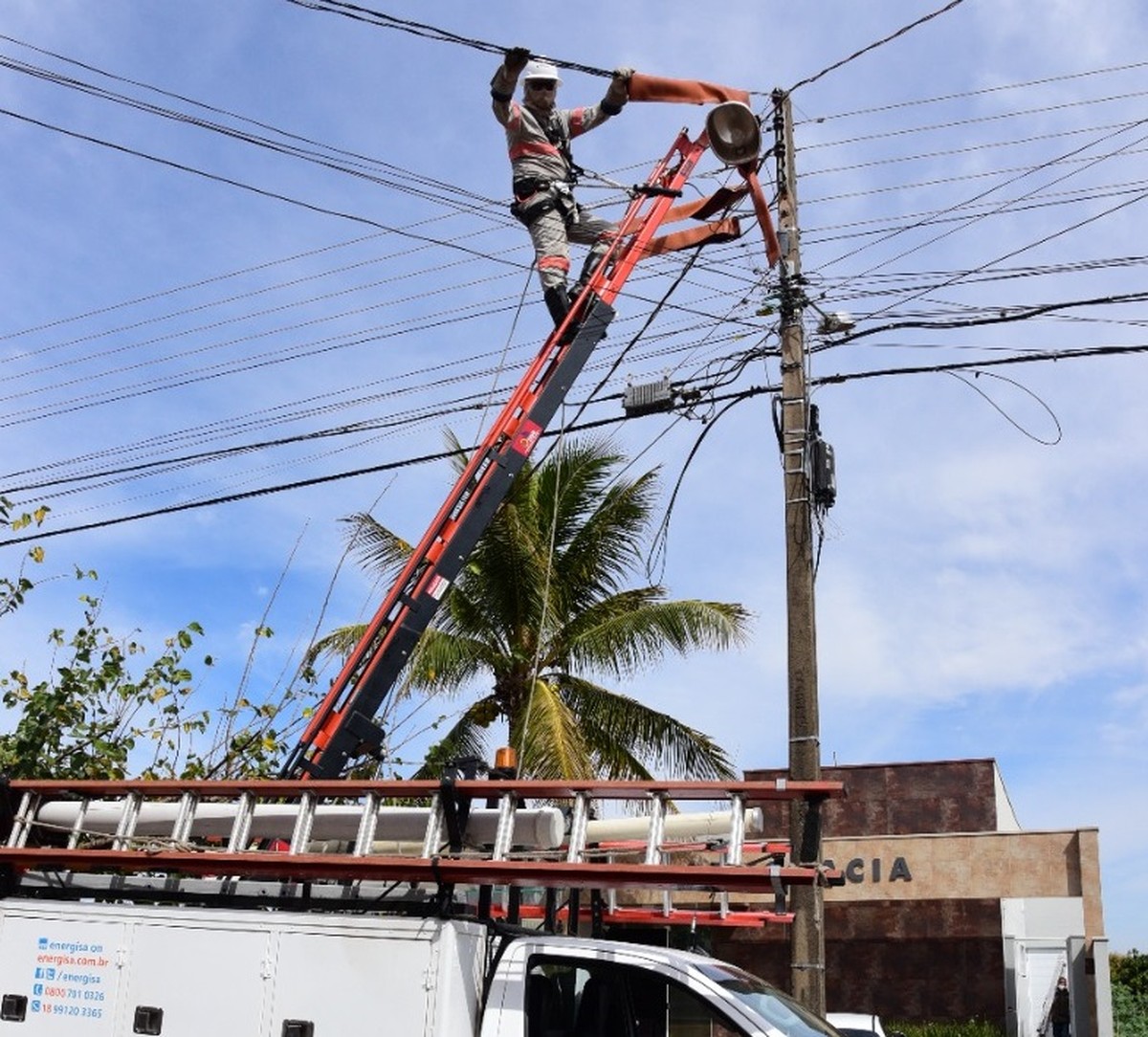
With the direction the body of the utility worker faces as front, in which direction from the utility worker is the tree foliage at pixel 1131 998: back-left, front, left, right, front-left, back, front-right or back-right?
left

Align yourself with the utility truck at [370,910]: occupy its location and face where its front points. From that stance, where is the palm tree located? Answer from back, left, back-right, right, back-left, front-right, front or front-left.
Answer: left

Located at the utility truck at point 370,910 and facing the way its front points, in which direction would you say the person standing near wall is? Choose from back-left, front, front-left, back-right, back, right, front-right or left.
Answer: front-left

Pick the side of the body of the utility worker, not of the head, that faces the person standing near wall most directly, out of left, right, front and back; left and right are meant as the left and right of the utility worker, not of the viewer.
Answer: left

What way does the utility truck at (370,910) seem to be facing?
to the viewer's right

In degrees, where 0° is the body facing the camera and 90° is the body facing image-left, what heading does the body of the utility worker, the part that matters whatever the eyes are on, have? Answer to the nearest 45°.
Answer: approximately 315°

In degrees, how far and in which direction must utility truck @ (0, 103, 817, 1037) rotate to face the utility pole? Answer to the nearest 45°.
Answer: approximately 45° to its left

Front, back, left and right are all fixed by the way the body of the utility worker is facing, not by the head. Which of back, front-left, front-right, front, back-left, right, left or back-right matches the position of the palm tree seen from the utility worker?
back-left
